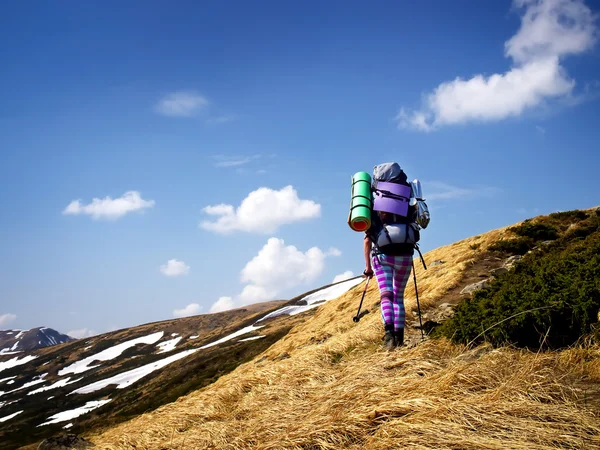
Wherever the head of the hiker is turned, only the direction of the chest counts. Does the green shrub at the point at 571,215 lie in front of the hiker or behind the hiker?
in front

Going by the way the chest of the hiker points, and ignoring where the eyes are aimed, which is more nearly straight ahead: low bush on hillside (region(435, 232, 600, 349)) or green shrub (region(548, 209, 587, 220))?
the green shrub

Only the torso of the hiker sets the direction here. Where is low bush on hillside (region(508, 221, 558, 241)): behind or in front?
in front

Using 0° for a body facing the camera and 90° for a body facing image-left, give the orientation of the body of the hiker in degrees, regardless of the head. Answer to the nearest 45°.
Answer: approximately 180°
